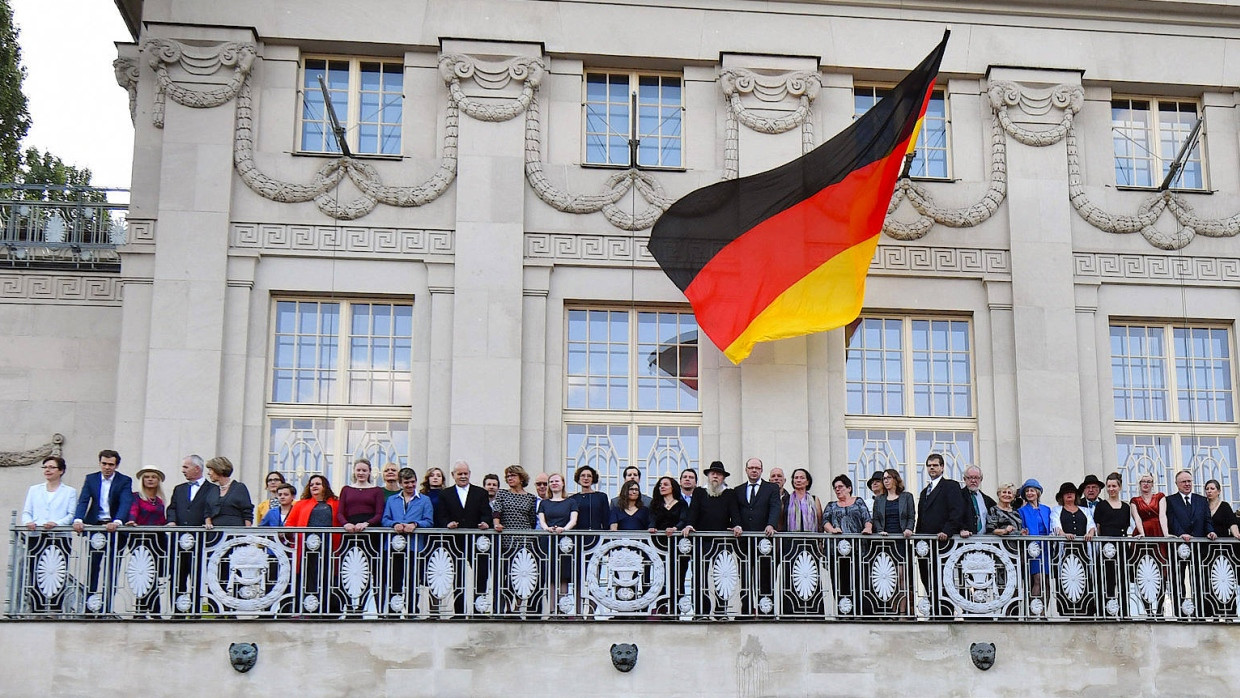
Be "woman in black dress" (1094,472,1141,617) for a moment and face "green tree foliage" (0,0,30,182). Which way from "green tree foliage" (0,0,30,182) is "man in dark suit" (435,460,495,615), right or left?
left

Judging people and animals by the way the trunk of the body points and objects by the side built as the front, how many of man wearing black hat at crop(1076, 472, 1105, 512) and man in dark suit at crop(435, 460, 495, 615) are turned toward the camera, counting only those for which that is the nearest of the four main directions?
2

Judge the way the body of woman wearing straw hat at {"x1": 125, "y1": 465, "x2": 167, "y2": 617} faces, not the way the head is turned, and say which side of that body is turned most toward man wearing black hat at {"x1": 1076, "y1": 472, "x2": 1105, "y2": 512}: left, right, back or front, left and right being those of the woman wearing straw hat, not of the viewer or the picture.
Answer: left

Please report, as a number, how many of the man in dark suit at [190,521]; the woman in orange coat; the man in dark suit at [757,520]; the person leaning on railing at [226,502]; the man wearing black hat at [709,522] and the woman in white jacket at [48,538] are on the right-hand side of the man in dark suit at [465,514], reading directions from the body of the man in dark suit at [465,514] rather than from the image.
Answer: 4

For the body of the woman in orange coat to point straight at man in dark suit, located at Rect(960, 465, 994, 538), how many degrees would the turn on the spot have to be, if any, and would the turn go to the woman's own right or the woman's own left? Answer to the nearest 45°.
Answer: approximately 90° to the woman's own left

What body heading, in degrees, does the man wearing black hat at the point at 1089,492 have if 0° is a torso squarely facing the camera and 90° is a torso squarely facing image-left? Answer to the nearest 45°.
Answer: approximately 0°

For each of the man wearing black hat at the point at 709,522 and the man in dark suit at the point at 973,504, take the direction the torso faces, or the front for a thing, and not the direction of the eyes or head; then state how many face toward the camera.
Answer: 2
